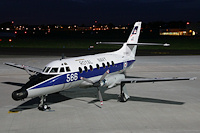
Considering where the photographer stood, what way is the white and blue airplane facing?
facing the viewer and to the left of the viewer
